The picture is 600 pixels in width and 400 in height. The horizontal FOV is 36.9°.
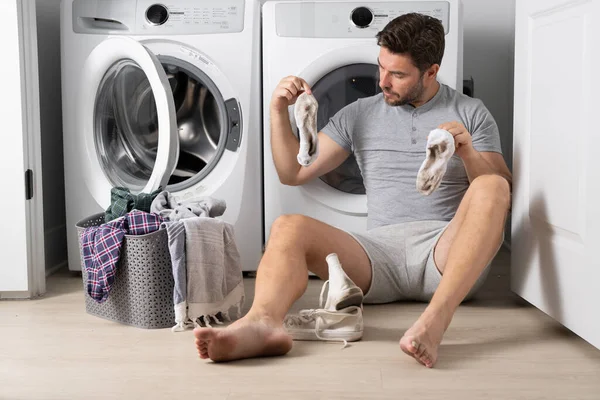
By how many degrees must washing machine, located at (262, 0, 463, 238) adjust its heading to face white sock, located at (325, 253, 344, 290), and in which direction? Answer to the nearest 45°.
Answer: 0° — it already faces it

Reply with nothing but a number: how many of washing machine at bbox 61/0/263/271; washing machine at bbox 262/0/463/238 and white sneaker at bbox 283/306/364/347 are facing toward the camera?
2

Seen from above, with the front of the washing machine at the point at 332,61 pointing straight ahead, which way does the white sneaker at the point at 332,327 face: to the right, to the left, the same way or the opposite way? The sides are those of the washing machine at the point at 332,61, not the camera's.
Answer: to the right

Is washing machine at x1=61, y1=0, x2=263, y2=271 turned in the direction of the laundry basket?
yes

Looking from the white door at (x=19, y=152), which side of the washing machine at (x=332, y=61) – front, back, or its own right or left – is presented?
right

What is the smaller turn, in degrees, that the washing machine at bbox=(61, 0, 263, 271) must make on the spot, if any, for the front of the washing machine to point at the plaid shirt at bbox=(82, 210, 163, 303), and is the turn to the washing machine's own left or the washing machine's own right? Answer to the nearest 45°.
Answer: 0° — it already faces it

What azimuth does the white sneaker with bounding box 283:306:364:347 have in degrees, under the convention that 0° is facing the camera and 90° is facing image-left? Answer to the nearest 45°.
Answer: approximately 90°
